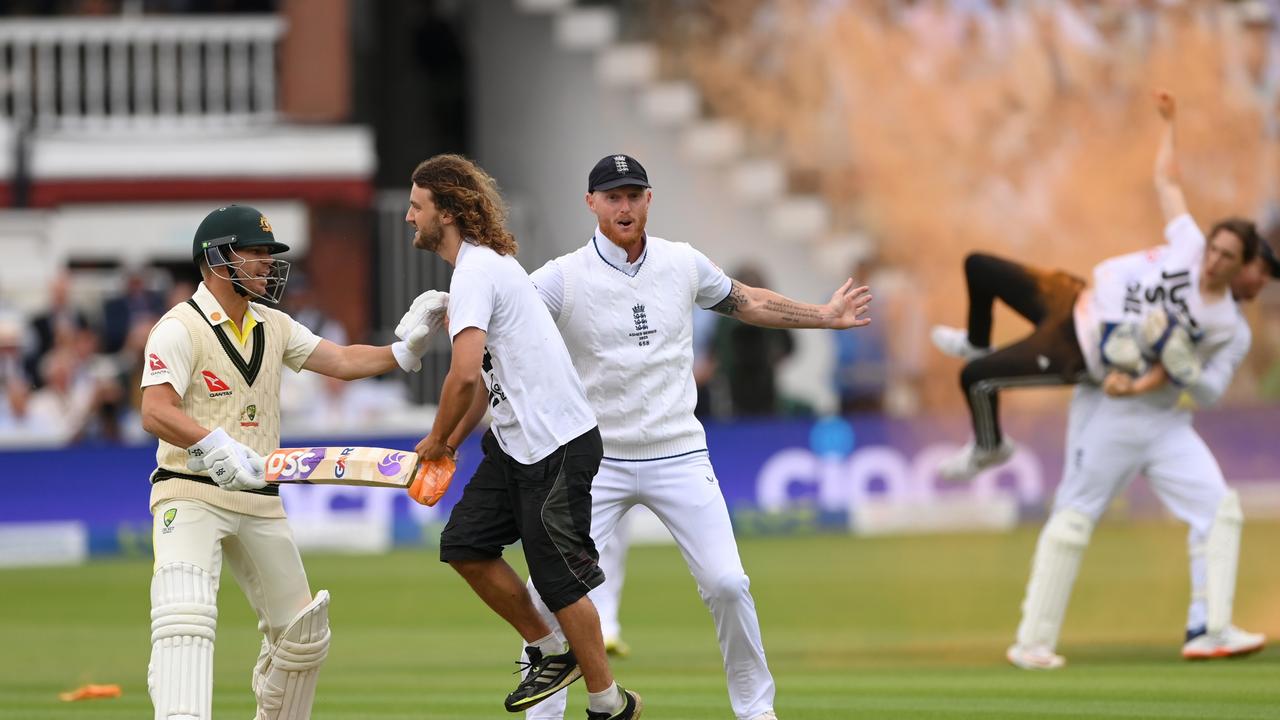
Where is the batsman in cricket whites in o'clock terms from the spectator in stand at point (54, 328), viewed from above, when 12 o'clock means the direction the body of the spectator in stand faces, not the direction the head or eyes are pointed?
The batsman in cricket whites is roughly at 12 o'clock from the spectator in stand.

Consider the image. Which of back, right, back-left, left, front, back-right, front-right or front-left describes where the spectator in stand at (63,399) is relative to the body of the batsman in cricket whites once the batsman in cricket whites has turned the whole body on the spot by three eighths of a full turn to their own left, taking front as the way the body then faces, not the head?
front

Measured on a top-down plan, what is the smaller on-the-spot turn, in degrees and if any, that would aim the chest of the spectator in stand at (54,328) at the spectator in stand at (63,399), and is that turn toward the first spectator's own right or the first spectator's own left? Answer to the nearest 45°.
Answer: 0° — they already face them

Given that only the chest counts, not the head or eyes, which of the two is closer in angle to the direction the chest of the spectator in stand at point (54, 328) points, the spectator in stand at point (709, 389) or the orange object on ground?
the orange object on ground

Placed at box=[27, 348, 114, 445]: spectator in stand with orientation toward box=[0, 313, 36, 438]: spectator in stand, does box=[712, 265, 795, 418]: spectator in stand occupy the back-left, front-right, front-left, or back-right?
back-right

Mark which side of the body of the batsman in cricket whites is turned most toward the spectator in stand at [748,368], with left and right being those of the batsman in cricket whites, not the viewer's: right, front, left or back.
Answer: left

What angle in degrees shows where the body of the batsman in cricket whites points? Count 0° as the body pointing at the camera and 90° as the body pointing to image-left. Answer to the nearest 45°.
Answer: approximately 315°

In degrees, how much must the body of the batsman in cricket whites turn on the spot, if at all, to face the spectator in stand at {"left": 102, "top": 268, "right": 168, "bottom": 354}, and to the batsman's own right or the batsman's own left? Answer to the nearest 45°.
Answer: approximately 135° to the batsman's own left

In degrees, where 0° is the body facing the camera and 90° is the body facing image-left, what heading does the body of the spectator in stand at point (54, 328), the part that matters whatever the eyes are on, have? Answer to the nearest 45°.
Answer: approximately 0°

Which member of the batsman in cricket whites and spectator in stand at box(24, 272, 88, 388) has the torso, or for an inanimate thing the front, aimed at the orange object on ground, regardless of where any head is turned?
the spectator in stand

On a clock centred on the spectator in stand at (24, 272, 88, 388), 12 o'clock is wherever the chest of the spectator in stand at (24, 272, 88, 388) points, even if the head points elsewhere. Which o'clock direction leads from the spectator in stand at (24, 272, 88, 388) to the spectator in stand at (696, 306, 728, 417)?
the spectator in stand at (696, 306, 728, 417) is roughly at 10 o'clock from the spectator in stand at (24, 272, 88, 388).

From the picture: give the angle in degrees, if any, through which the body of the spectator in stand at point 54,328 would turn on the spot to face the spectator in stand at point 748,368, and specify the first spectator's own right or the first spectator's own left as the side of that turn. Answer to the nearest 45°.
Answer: approximately 45° to the first spectator's own left
